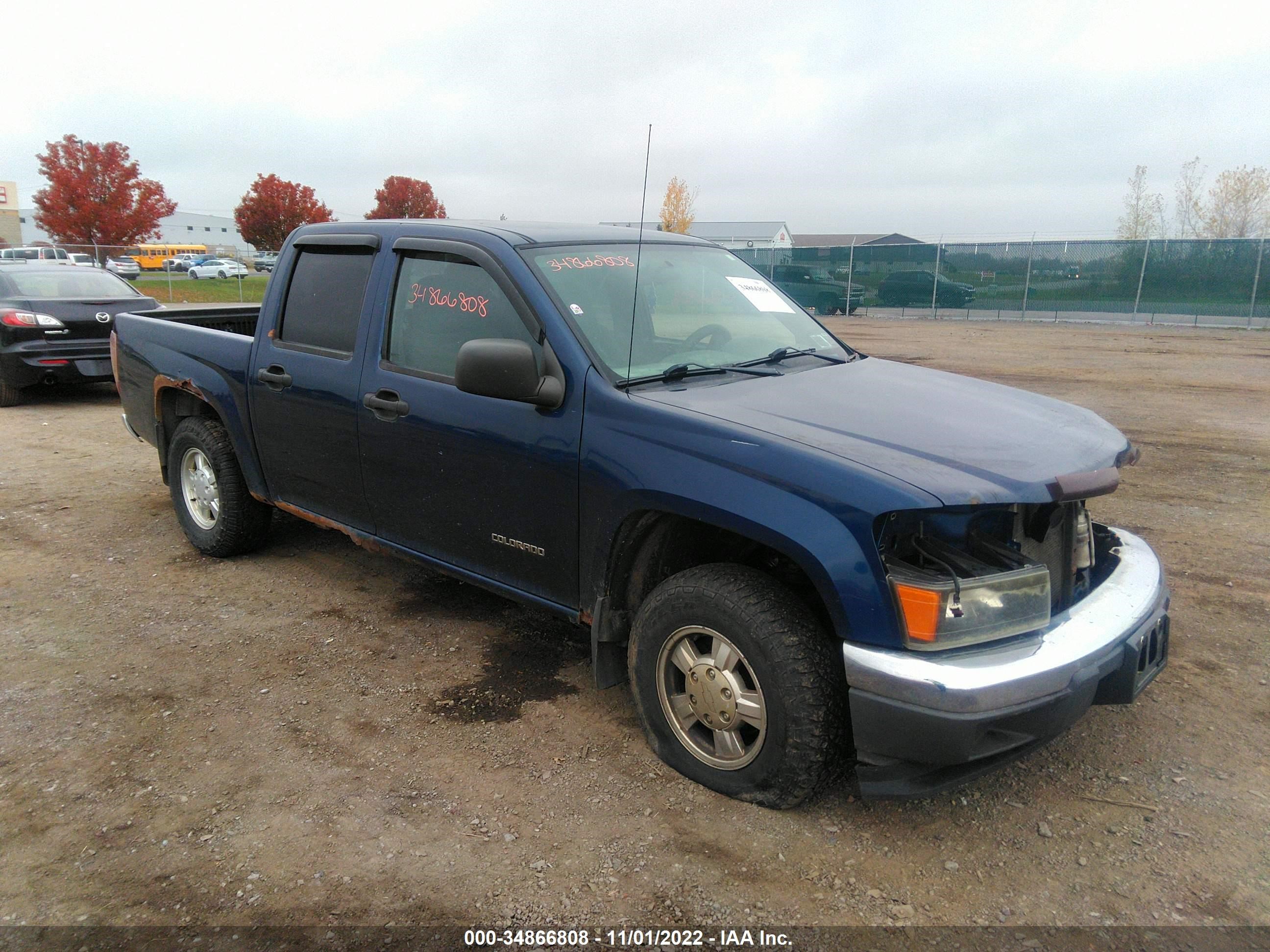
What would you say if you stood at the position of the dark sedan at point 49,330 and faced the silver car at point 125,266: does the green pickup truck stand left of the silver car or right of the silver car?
right

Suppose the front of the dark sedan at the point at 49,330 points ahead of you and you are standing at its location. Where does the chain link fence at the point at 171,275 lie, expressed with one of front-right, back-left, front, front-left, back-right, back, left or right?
front-right

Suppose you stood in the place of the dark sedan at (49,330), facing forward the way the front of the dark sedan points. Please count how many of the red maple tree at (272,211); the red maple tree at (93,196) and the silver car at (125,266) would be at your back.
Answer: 0

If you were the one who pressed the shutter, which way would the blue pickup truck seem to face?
facing the viewer and to the right of the viewer

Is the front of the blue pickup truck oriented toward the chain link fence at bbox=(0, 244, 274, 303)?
no

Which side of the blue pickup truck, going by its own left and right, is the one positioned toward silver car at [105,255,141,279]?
back

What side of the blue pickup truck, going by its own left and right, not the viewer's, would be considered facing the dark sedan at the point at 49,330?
back

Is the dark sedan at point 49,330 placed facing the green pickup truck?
no

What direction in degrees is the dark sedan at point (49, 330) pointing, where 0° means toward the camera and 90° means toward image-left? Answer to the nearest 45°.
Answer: approximately 135°

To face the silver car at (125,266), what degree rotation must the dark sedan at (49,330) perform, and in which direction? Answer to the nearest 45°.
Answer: approximately 45° to its right

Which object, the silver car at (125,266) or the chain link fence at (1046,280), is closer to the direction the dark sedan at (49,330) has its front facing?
the silver car

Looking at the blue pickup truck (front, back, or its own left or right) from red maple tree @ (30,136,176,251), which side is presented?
back

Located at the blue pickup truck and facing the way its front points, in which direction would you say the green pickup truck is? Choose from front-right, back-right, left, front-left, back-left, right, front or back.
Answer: back-left
